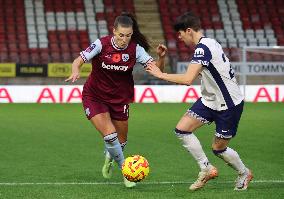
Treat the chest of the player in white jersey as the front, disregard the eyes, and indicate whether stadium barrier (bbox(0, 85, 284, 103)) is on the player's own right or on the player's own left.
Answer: on the player's own right

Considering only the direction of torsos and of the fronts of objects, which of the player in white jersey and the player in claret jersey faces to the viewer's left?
the player in white jersey

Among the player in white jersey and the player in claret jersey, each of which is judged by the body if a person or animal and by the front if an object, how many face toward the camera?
1

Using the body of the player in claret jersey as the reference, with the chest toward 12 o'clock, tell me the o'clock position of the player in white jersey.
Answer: The player in white jersey is roughly at 10 o'clock from the player in claret jersey.

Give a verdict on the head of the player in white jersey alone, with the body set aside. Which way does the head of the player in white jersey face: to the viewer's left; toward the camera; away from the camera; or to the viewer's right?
to the viewer's left

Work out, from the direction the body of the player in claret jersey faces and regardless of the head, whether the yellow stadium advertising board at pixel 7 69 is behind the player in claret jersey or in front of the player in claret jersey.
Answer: behind

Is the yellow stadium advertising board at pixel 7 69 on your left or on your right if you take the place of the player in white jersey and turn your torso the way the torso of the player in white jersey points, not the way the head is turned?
on your right

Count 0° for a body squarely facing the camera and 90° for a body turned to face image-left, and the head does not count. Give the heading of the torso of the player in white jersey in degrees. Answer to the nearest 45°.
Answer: approximately 90°

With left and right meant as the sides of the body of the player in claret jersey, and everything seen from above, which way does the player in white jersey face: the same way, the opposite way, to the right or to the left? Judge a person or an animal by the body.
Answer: to the right

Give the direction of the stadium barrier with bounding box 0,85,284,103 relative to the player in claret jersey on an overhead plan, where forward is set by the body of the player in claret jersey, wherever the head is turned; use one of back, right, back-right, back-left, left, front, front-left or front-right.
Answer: back

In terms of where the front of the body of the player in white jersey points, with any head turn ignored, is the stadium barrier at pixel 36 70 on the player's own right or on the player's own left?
on the player's own right

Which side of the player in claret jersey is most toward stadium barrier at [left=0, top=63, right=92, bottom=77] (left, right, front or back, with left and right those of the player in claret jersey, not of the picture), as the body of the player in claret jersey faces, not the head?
back

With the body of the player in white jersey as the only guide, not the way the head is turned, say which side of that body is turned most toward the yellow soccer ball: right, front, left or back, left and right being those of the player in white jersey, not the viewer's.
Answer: front
